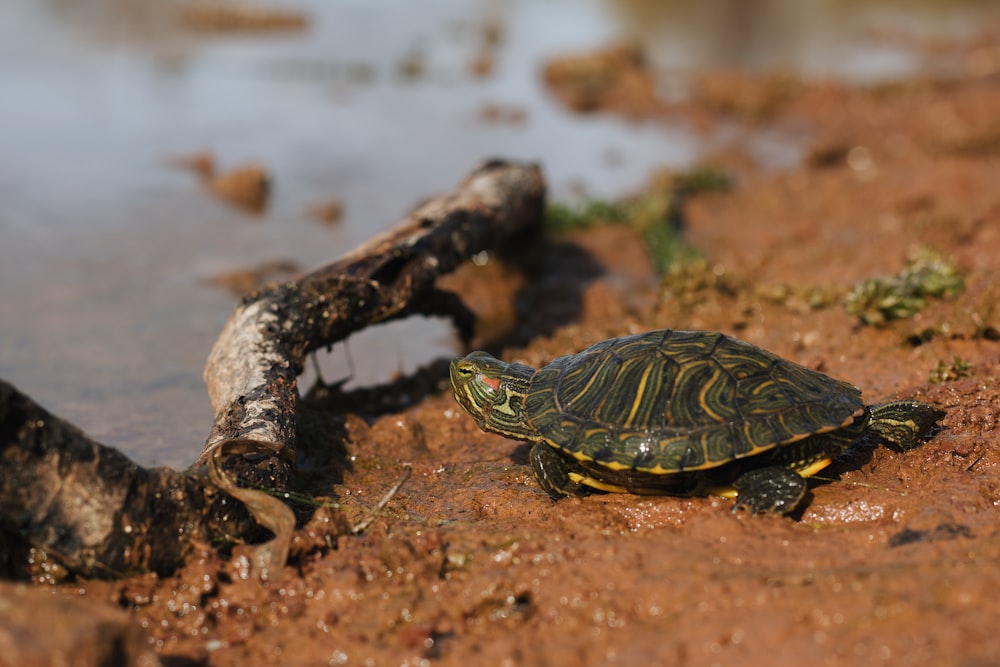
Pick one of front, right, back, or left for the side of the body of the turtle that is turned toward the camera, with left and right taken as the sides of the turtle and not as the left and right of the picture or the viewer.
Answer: left

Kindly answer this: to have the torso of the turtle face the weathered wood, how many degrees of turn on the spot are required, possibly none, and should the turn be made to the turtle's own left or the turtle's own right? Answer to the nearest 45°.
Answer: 0° — it already faces it
